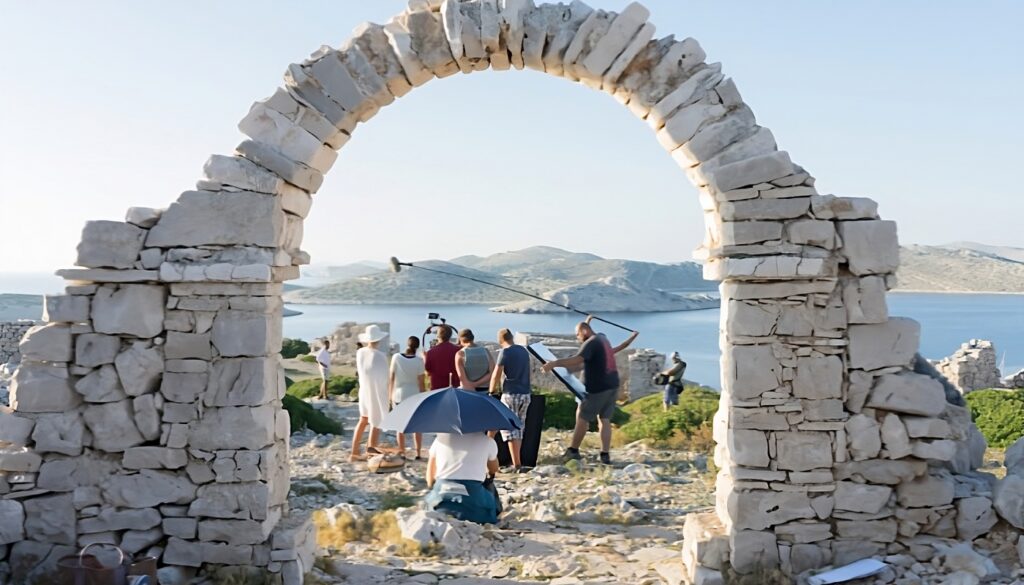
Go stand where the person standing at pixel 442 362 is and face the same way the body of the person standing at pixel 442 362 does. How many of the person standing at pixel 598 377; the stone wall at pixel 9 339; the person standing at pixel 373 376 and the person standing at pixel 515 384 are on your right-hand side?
2

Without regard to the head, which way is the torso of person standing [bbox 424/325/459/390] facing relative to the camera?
away from the camera

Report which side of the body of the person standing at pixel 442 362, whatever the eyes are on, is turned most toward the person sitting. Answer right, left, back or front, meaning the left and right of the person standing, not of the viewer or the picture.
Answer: back

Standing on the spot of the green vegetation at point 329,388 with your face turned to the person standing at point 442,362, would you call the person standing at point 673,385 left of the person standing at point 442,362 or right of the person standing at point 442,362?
left

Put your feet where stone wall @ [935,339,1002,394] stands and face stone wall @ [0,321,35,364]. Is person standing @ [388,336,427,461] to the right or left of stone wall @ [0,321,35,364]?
left

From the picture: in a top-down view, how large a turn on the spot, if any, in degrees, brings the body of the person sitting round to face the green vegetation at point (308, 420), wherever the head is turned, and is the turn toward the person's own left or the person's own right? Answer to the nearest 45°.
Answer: approximately 45° to the person's own left

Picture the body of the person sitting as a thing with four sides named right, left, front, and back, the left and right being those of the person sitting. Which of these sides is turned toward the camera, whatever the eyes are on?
back

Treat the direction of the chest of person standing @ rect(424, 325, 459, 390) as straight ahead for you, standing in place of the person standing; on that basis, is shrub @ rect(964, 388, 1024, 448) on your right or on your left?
on your right

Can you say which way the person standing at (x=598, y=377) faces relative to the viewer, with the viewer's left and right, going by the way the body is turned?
facing away from the viewer and to the left of the viewer

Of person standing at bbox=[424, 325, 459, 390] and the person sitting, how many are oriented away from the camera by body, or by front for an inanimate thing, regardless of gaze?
2
